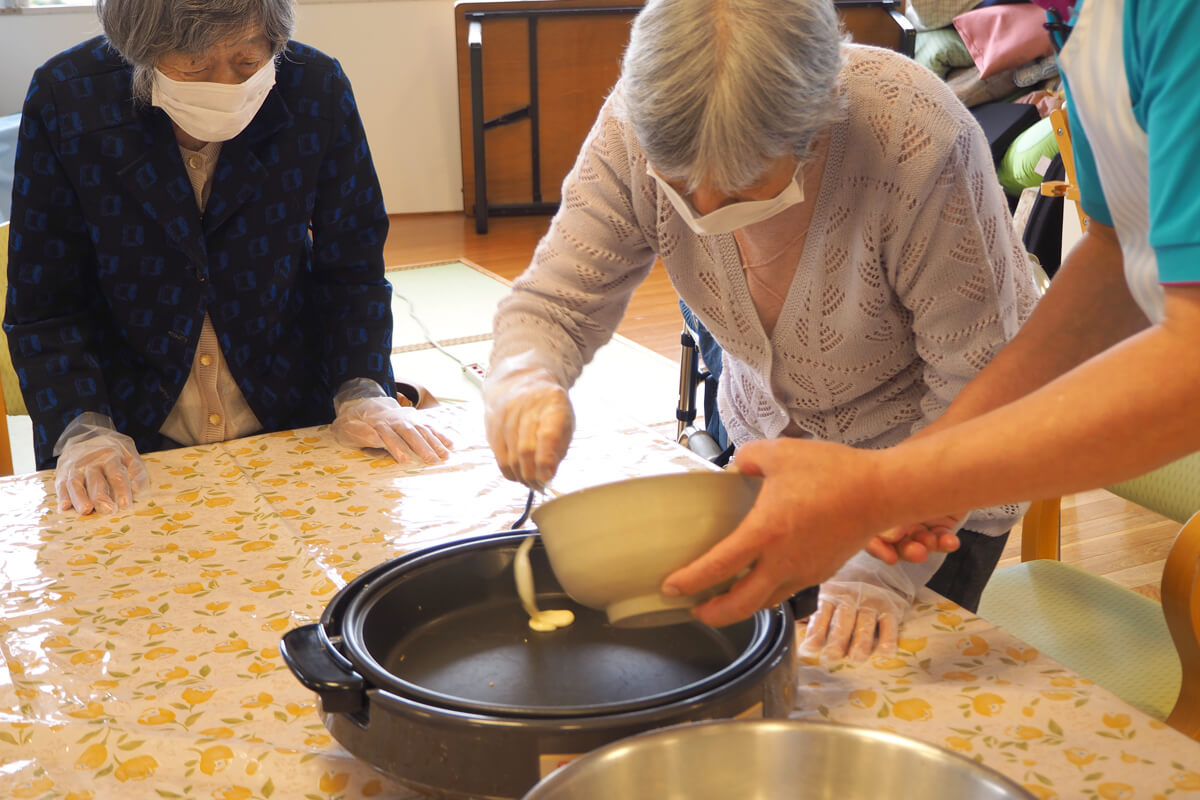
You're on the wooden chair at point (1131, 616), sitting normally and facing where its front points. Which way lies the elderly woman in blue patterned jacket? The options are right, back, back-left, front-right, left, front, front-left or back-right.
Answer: front-right

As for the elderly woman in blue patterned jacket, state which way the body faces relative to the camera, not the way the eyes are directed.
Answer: toward the camera

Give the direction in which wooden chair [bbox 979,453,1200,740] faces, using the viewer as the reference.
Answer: facing the viewer and to the left of the viewer

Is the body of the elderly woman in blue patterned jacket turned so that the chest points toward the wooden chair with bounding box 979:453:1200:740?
no

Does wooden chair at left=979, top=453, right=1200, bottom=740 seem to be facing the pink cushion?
no

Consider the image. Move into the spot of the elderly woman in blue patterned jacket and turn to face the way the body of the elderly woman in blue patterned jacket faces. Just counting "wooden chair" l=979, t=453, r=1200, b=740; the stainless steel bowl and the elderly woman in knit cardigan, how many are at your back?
0

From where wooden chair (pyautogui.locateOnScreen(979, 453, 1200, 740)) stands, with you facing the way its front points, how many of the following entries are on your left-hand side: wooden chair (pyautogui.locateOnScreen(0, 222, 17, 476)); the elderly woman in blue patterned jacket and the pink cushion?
0

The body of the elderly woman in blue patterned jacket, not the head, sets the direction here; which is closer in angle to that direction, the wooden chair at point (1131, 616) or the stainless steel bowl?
the stainless steel bowl

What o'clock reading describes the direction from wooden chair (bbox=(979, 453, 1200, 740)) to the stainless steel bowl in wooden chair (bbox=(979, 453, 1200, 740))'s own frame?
The stainless steel bowl is roughly at 11 o'clock from the wooden chair.

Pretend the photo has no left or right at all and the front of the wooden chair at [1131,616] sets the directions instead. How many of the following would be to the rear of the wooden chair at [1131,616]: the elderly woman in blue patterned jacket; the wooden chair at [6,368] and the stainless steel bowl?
0

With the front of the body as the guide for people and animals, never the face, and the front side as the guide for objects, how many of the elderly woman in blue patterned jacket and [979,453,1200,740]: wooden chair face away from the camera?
0

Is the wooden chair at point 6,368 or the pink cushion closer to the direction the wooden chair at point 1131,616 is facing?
the wooden chair

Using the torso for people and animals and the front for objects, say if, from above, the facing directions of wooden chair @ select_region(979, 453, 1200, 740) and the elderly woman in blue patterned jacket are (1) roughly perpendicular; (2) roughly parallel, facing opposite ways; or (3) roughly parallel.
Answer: roughly perpendicular

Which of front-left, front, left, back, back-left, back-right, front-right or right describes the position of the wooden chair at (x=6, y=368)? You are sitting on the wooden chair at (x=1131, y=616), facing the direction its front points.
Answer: front-right
